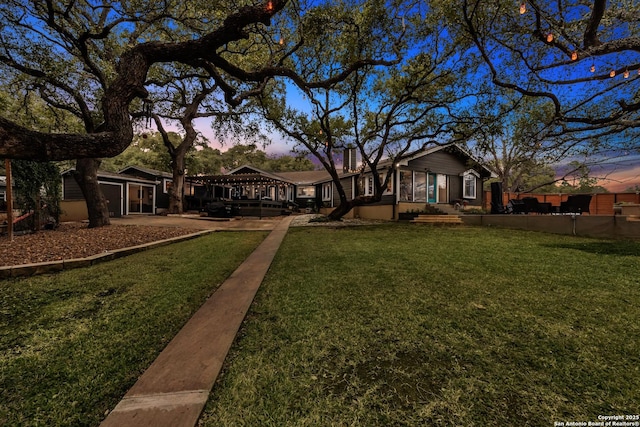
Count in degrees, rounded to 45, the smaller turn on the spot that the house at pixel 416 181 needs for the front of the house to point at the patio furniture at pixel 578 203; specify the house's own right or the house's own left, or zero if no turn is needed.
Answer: approximately 45° to the house's own left

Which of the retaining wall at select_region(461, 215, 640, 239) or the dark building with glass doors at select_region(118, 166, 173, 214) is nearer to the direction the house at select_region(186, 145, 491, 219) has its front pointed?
the retaining wall

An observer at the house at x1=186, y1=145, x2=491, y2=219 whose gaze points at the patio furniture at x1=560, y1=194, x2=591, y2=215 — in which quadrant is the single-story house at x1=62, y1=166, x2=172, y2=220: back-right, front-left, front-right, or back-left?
back-right

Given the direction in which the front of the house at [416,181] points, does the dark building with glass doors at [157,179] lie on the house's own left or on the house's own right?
on the house's own right

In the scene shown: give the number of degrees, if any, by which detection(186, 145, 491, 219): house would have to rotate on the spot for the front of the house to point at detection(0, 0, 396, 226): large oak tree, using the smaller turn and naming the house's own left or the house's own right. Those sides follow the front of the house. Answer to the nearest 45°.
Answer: approximately 45° to the house's own right

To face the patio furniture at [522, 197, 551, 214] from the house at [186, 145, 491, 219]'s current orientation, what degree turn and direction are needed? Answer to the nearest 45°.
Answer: approximately 45° to its left

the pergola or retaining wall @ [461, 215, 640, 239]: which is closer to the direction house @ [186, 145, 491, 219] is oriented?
the retaining wall

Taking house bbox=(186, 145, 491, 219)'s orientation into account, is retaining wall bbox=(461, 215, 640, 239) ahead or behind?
ahead

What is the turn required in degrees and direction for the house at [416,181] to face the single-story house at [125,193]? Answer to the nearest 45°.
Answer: approximately 90° to its right

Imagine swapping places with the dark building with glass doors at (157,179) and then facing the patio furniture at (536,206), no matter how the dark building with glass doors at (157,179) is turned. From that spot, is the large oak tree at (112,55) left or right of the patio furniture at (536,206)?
right

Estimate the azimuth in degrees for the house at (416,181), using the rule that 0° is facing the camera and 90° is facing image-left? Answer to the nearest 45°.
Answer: approximately 0°
